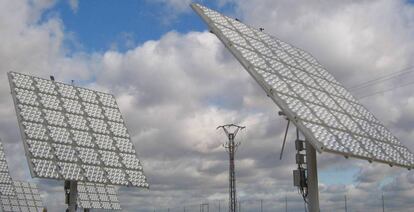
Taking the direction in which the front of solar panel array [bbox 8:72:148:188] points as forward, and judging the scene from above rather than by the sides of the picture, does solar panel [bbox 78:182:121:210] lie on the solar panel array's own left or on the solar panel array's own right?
on the solar panel array's own left

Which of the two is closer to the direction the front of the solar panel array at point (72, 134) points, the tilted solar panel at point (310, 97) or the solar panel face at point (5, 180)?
the tilted solar panel

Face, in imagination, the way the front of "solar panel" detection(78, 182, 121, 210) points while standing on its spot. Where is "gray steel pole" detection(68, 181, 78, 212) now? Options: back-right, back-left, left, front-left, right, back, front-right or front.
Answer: front-right

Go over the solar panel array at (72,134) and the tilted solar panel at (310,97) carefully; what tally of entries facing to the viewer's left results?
0

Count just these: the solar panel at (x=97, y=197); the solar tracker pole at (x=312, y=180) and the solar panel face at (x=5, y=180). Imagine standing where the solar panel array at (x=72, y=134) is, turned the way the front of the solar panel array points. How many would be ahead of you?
1
